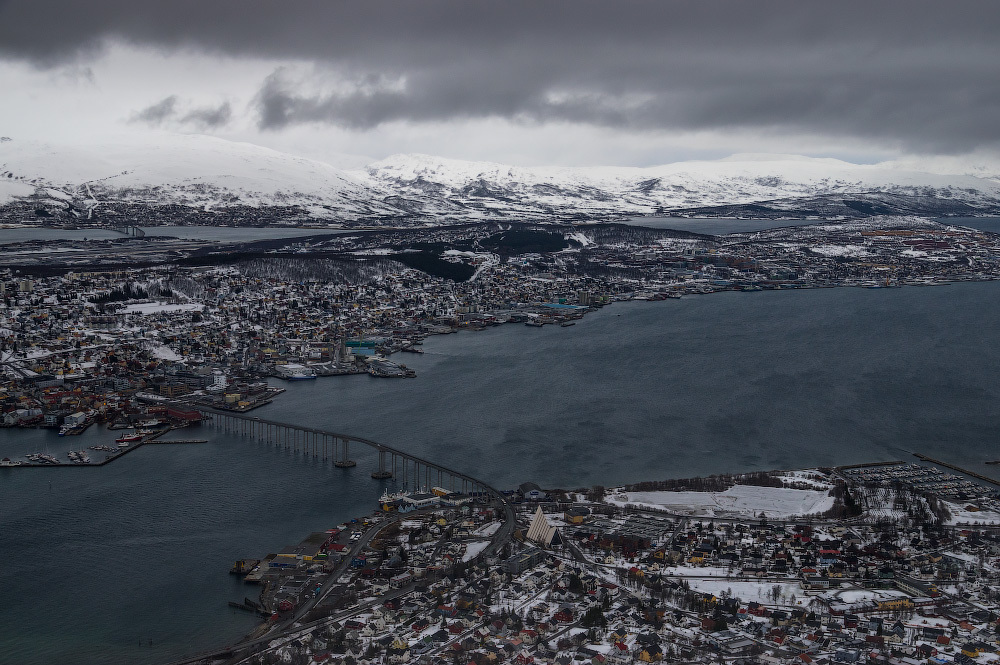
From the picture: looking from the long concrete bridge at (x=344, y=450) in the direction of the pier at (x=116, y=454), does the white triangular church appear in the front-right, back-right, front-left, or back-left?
back-left

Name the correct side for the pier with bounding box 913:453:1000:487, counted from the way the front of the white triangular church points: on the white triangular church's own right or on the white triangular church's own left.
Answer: on the white triangular church's own right

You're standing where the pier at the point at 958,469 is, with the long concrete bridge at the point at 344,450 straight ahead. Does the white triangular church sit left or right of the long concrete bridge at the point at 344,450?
left

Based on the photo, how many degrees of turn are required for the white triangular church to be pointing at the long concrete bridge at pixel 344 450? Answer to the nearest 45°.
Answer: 0° — it already faces it

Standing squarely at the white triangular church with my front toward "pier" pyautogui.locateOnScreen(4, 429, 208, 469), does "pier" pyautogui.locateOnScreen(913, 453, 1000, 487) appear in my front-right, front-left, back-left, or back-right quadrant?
back-right

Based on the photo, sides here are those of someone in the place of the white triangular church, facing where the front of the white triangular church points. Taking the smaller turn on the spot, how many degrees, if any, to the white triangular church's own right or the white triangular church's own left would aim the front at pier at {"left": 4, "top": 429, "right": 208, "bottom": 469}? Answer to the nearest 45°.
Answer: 0° — it already faces it

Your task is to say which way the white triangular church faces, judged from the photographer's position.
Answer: facing away from the viewer and to the left of the viewer
